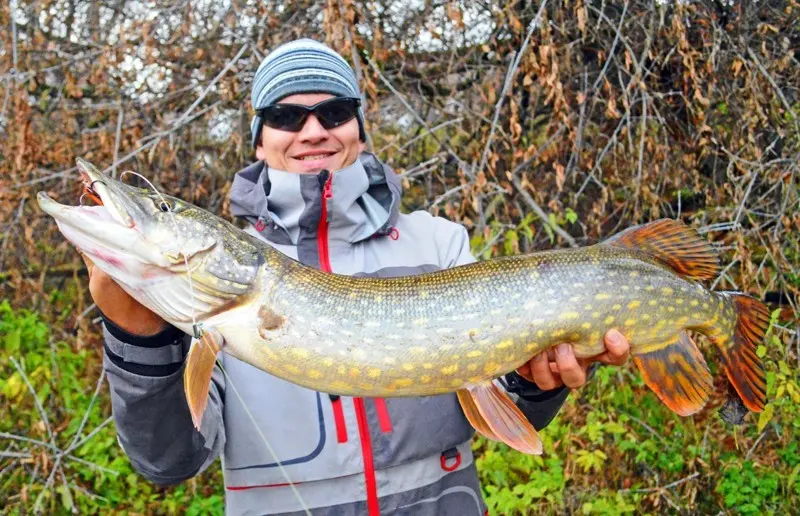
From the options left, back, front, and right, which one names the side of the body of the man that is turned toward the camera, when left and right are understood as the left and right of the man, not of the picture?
front
